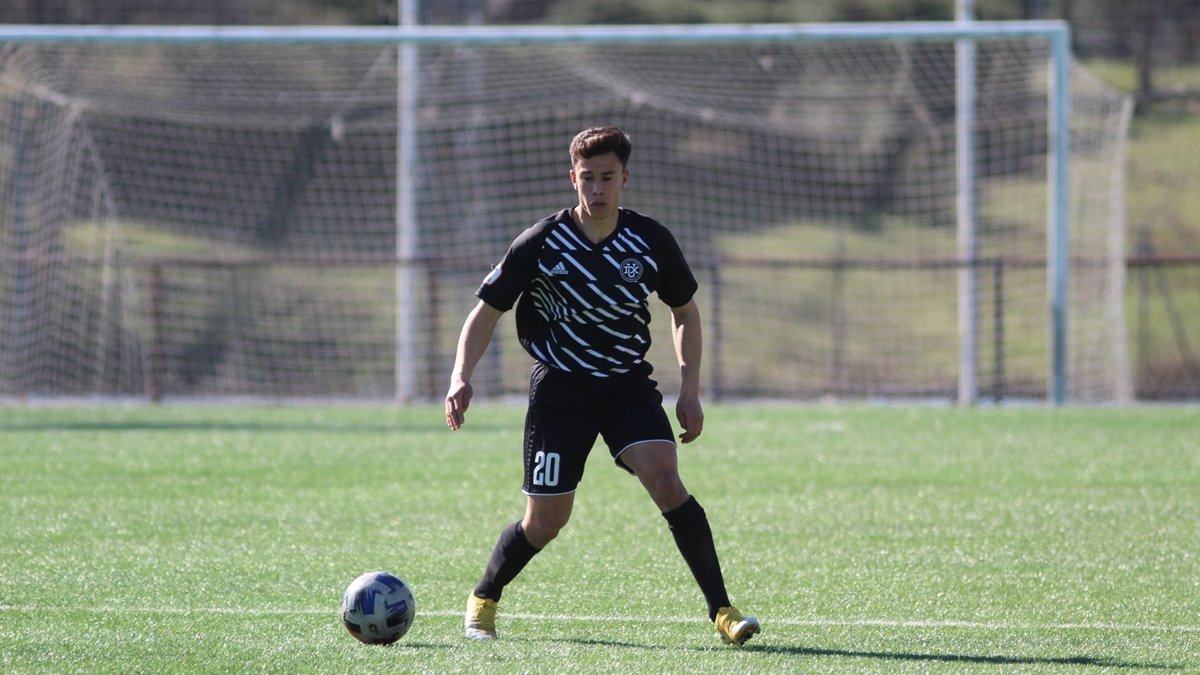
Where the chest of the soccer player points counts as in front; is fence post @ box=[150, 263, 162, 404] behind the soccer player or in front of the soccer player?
behind

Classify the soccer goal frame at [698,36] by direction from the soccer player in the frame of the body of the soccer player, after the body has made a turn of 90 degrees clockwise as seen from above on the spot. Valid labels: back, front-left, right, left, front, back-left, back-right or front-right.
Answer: right

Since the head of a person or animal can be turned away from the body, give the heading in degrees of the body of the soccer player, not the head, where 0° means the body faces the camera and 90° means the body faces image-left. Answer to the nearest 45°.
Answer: approximately 0°
